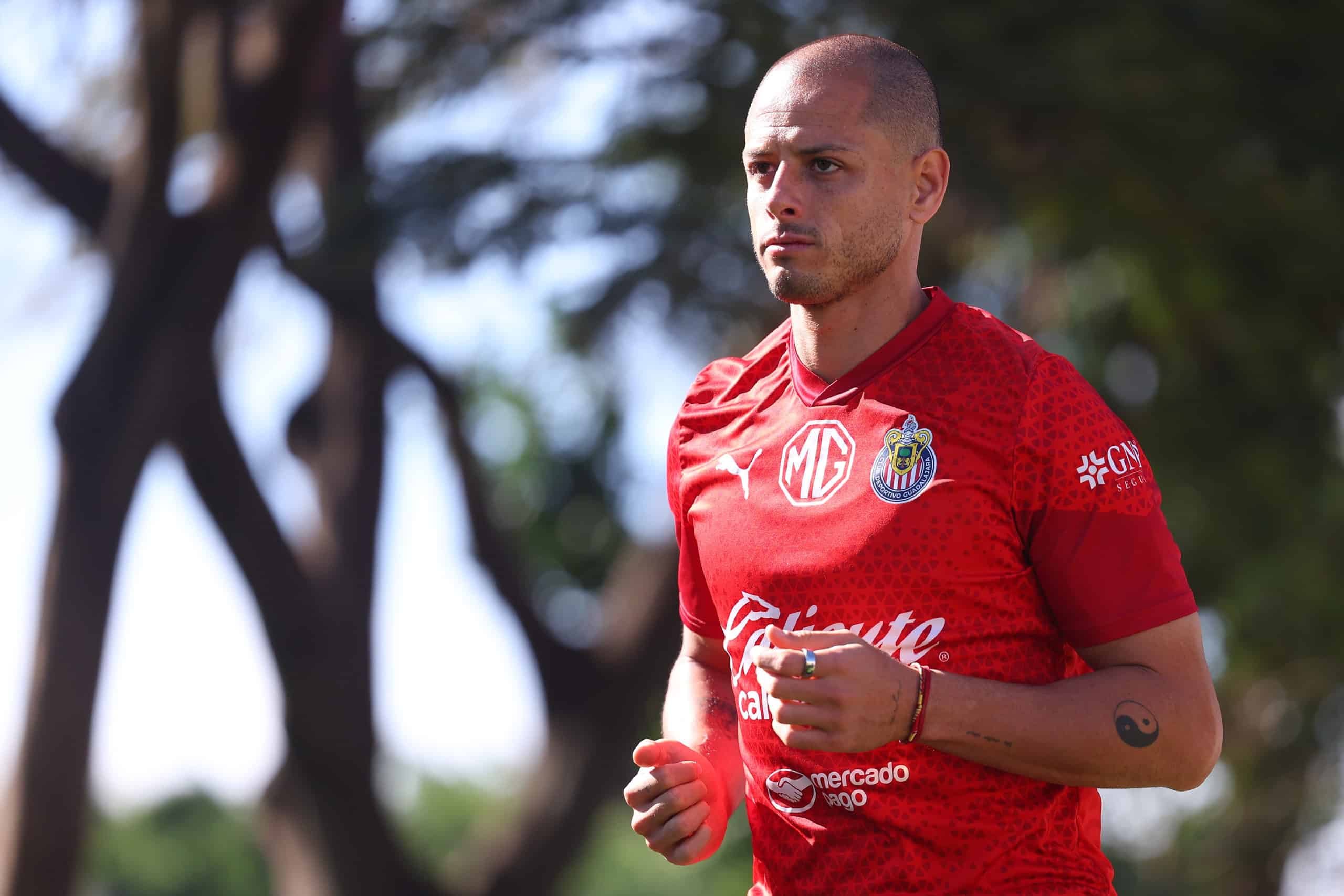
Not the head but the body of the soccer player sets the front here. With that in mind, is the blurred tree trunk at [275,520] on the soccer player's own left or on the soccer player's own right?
on the soccer player's own right

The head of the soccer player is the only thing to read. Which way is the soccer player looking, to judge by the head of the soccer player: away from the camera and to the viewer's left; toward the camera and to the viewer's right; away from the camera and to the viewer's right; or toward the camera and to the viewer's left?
toward the camera and to the viewer's left
